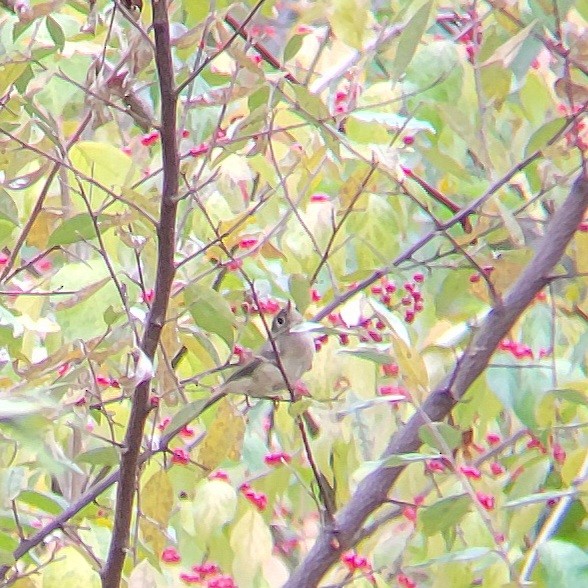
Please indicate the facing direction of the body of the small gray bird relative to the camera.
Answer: to the viewer's right
